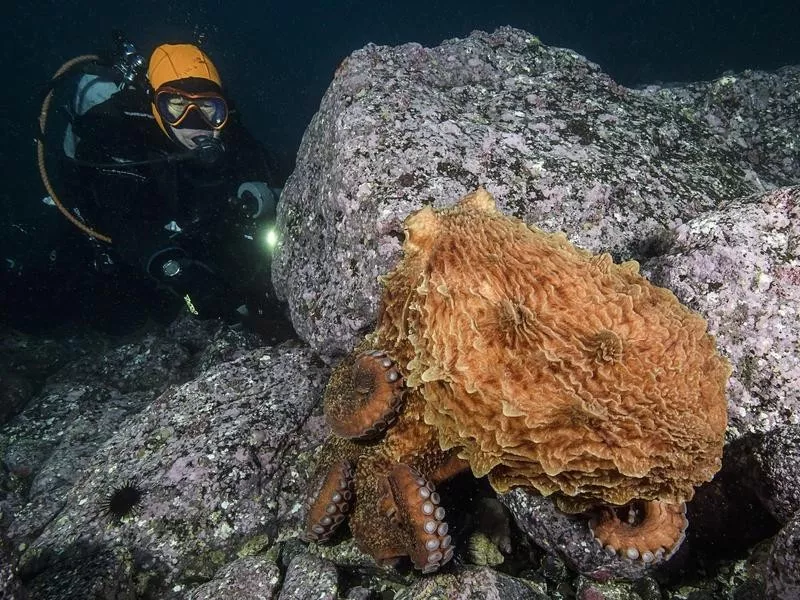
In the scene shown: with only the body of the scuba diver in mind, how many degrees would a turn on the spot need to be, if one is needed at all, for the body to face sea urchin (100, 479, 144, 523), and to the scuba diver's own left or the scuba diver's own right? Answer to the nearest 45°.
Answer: approximately 45° to the scuba diver's own right

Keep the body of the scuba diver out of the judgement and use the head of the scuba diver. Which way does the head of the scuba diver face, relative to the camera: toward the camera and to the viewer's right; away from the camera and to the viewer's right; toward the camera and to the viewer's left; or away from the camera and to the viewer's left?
toward the camera and to the viewer's right

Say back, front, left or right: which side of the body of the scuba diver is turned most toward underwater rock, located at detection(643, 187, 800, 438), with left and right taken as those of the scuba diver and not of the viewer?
front

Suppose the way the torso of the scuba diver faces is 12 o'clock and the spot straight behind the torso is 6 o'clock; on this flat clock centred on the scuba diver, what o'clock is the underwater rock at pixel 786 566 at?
The underwater rock is roughly at 1 o'clock from the scuba diver.

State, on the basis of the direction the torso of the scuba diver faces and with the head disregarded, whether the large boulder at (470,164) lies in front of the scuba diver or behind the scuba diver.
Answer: in front

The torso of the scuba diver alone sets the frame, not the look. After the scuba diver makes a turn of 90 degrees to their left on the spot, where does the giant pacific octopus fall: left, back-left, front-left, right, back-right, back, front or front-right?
back-right

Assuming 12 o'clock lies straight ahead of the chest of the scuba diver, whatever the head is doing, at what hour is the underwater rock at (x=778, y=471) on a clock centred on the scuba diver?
The underwater rock is roughly at 1 o'clock from the scuba diver.

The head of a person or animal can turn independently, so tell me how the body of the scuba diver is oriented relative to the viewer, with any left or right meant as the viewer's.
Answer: facing the viewer and to the right of the viewer
